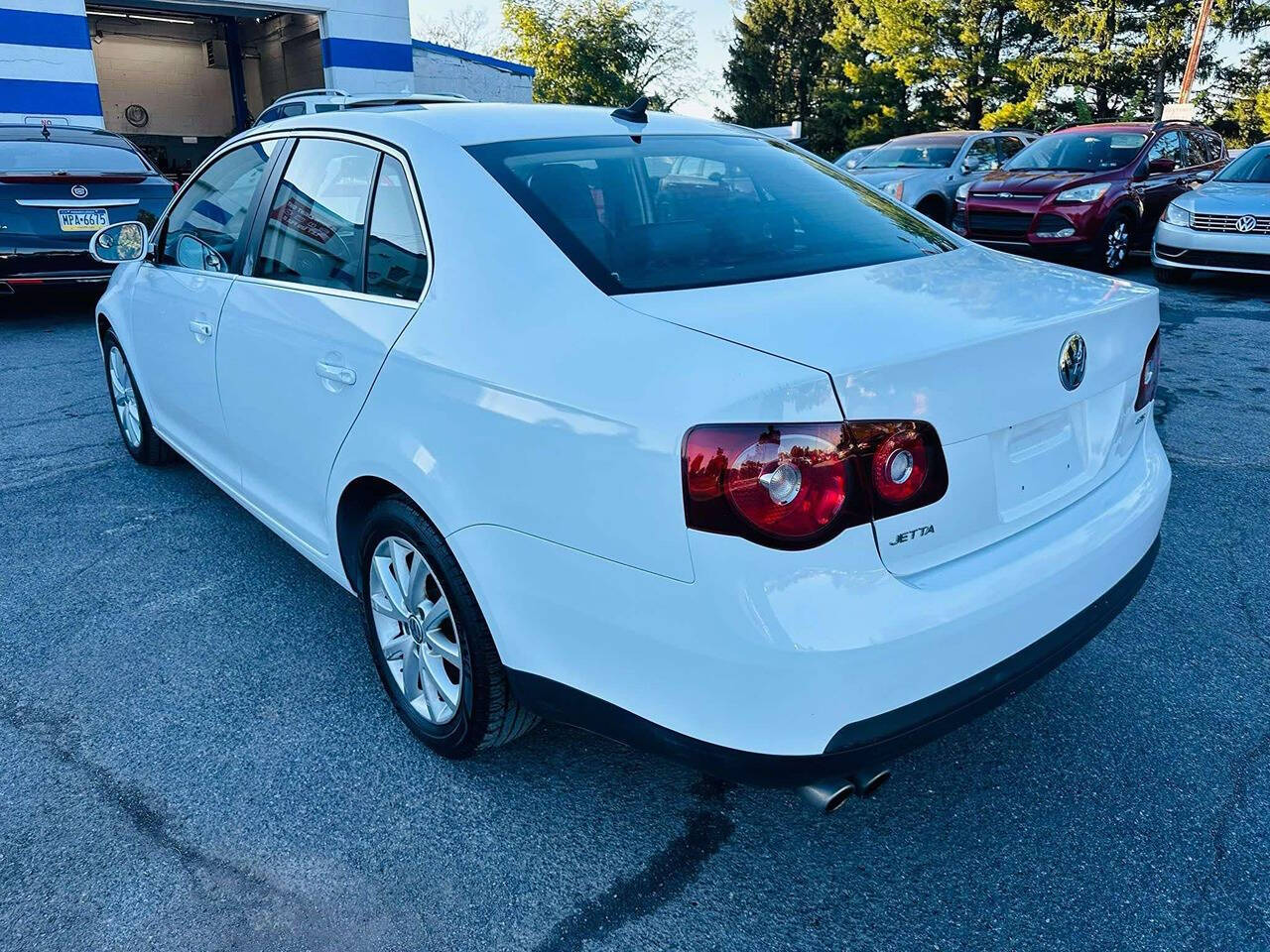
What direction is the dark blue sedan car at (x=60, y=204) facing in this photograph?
away from the camera

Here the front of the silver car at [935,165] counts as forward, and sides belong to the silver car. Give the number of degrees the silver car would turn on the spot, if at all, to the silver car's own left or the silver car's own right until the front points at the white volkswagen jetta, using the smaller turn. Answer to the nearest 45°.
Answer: approximately 45° to the silver car's own left

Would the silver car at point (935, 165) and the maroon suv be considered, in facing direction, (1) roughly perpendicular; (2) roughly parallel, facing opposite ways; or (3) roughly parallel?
roughly parallel

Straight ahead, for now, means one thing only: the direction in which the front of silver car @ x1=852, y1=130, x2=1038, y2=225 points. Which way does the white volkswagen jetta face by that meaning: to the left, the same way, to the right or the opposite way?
to the right

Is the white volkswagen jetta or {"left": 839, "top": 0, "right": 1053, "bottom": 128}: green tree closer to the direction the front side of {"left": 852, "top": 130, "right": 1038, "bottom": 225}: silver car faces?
the white volkswagen jetta

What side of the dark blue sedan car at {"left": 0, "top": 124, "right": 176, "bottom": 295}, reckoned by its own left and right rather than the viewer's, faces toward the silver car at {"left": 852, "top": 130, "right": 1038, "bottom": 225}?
right

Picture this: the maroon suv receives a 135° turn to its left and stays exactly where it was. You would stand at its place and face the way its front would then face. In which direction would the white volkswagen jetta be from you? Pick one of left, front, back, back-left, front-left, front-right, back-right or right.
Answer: right

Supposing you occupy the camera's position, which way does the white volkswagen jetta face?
facing away from the viewer and to the left of the viewer

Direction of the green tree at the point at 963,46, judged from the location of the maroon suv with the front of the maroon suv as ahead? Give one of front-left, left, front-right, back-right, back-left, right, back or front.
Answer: back-right

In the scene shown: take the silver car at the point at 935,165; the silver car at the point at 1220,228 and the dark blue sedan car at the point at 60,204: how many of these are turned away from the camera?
1

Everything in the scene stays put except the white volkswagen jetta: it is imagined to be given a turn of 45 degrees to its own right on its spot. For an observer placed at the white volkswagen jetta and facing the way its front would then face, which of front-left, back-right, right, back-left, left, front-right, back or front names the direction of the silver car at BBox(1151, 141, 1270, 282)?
front-right

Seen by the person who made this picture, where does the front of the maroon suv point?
facing the viewer and to the left of the viewer

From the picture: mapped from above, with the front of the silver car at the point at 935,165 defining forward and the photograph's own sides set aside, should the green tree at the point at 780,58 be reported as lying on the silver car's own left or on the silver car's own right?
on the silver car's own right

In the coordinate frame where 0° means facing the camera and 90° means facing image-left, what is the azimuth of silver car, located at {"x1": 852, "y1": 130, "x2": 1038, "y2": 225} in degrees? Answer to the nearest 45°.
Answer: approximately 45°

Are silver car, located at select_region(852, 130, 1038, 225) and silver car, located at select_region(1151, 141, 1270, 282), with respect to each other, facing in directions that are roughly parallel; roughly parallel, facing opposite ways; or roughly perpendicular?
roughly parallel
